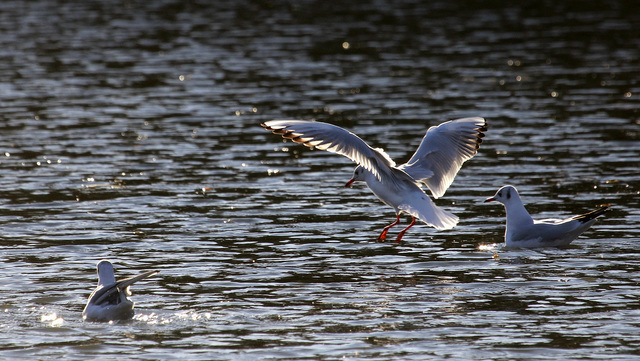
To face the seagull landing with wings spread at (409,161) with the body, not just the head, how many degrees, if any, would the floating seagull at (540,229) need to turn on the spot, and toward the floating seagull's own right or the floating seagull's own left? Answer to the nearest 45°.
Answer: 0° — it already faces it

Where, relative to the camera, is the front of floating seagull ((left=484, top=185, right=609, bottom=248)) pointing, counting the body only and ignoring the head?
to the viewer's left

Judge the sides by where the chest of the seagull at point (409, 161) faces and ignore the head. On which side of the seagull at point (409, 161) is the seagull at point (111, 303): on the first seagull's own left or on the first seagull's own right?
on the first seagull's own left

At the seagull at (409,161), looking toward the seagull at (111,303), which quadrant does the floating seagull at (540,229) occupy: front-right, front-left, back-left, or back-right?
back-left

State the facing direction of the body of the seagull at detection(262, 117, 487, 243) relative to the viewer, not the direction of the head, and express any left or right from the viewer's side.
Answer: facing away from the viewer and to the left of the viewer

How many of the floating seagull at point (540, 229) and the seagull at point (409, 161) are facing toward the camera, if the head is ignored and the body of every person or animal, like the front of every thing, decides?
0

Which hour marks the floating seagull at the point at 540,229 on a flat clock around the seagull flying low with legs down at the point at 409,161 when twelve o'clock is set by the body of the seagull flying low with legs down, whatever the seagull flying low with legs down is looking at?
The floating seagull is roughly at 5 o'clock from the seagull flying low with legs down.

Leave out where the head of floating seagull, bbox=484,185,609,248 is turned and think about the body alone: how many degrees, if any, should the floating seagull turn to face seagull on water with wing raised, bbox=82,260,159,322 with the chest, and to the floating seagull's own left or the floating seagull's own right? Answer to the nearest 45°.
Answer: approximately 45° to the floating seagull's own left
